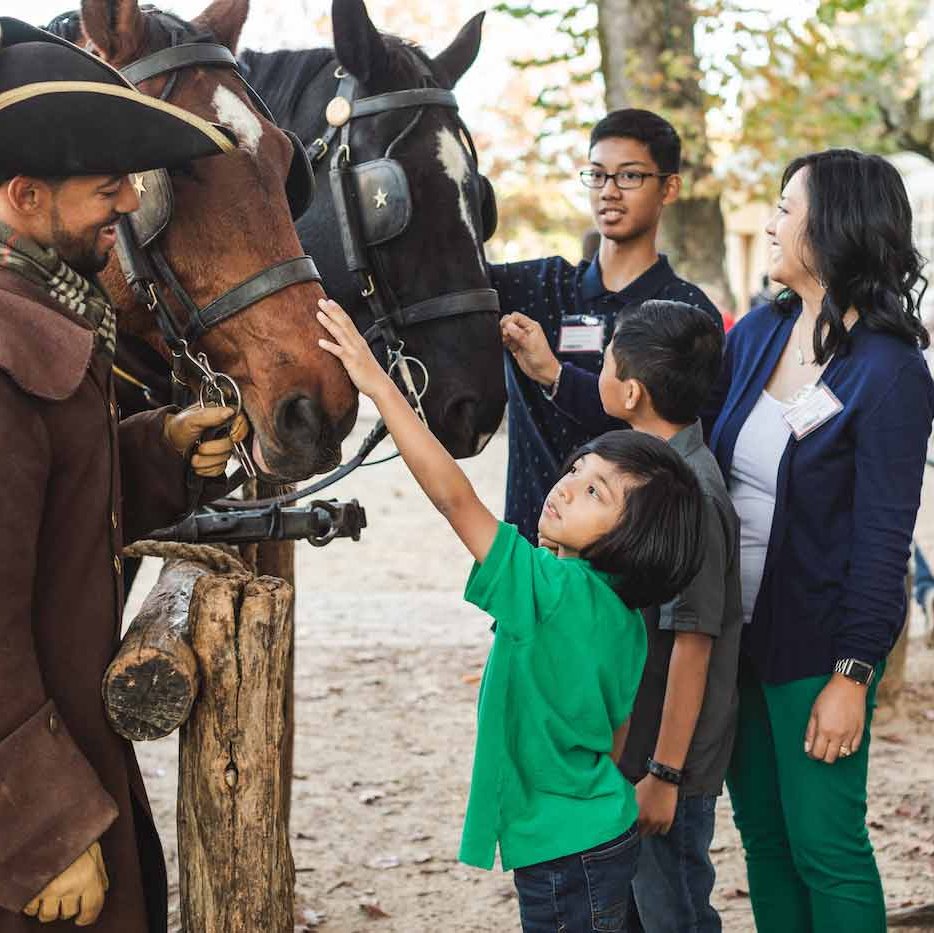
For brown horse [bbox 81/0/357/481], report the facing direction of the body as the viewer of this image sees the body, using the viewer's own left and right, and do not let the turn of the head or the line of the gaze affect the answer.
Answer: facing the viewer and to the right of the viewer

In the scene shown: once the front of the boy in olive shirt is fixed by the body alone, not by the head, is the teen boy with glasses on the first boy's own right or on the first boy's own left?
on the first boy's own right

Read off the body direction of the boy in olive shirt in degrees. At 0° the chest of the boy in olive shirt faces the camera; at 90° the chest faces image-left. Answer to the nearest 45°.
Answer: approximately 90°

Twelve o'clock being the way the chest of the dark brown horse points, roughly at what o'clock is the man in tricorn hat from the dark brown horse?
The man in tricorn hat is roughly at 2 o'clock from the dark brown horse.

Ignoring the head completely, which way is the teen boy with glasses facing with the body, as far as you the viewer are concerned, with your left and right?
facing the viewer and to the left of the viewer

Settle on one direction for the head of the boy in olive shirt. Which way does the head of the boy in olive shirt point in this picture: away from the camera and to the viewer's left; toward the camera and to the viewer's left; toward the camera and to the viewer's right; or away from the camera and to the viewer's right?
away from the camera and to the viewer's left

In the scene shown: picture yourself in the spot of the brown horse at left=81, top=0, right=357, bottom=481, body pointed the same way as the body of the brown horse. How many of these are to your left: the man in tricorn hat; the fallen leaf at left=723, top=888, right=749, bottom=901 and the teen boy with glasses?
2

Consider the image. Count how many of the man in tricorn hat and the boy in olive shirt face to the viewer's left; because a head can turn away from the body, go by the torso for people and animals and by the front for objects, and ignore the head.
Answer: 1

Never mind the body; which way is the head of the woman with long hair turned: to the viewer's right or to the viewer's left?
to the viewer's left

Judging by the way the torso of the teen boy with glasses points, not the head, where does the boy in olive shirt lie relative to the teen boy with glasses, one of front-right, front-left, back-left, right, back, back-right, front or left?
front-left

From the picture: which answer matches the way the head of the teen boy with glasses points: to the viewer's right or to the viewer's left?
to the viewer's left

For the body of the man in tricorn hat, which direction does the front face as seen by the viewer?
to the viewer's right
